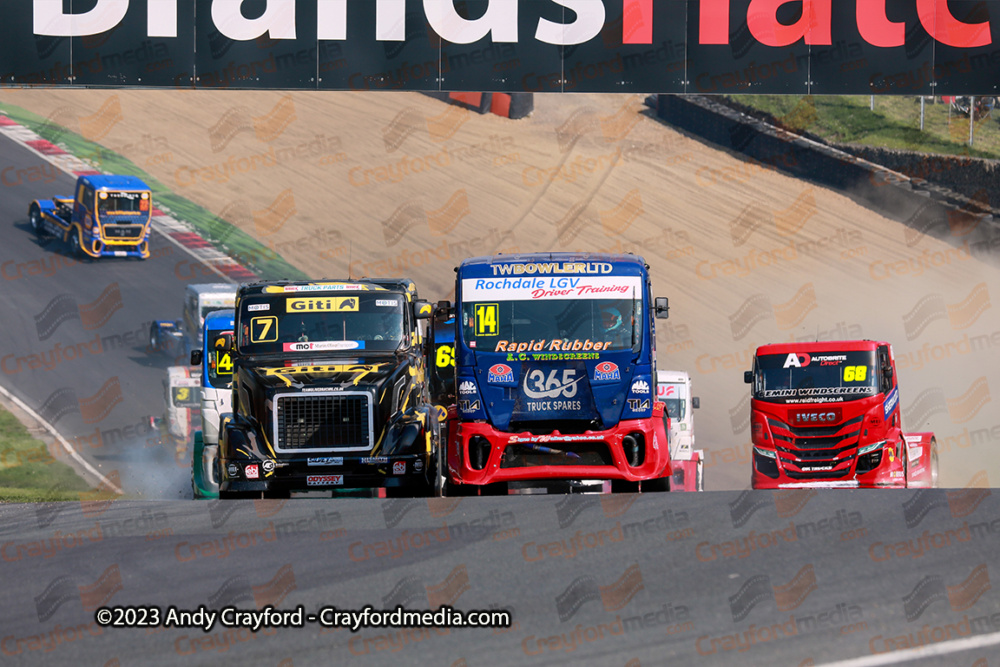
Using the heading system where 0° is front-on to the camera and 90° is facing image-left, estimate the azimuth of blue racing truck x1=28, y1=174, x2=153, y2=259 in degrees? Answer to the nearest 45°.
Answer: approximately 315°

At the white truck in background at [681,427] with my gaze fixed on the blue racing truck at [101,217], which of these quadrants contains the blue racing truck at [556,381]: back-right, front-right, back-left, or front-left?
back-left

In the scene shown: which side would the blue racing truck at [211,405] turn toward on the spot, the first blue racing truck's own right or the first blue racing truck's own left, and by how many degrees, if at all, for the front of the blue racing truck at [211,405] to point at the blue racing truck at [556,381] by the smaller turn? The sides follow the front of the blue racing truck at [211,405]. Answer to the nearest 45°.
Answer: approximately 45° to the first blue racing truck's own left

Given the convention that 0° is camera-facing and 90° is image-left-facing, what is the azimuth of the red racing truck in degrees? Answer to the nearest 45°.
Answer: approximately 0°
